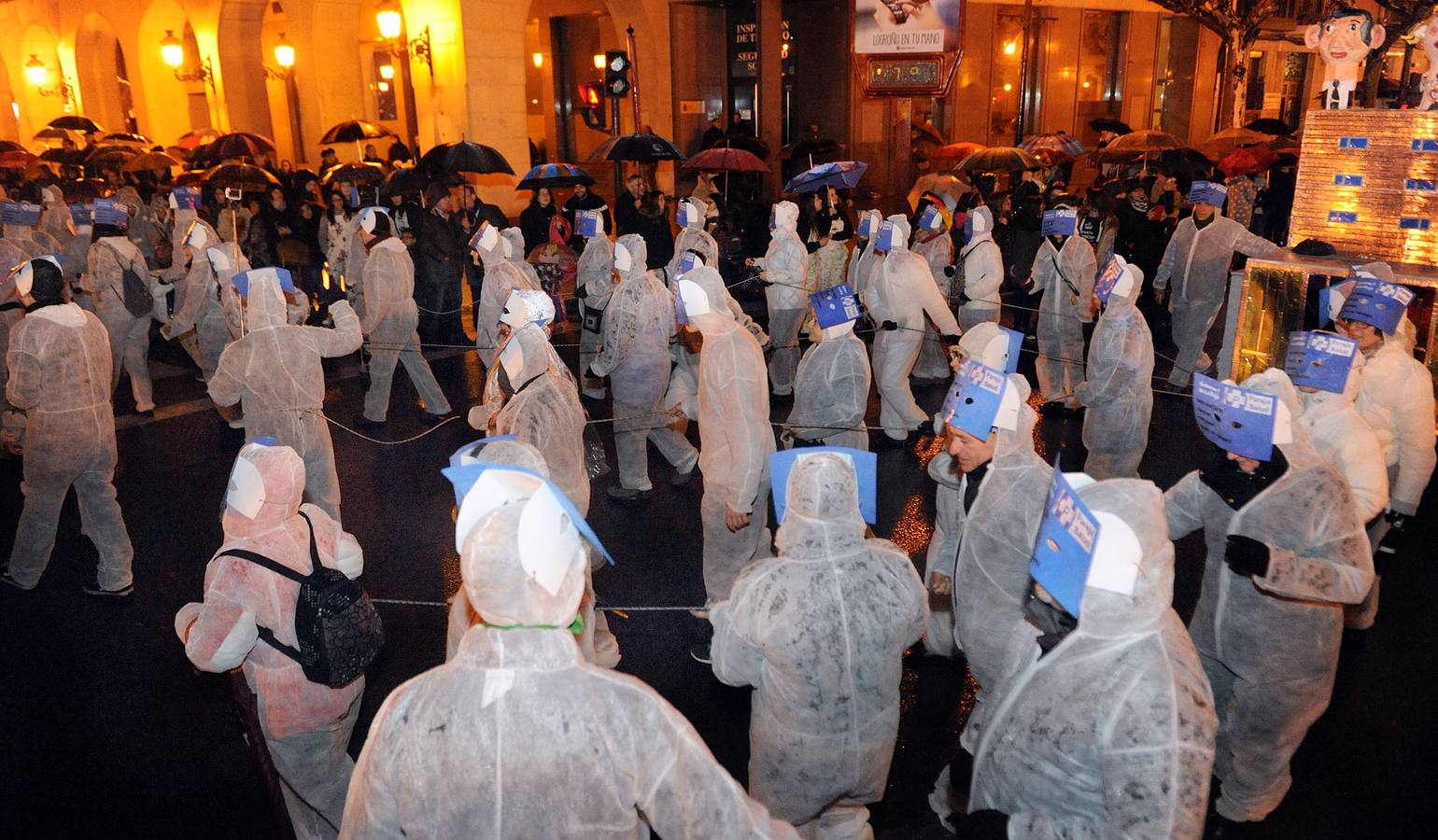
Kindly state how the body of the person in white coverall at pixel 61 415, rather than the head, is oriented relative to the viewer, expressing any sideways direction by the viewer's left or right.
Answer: facing away from the viewer and to the left of the viewer

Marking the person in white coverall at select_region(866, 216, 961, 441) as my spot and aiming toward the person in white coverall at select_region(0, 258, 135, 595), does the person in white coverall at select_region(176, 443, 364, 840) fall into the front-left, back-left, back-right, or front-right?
front-left

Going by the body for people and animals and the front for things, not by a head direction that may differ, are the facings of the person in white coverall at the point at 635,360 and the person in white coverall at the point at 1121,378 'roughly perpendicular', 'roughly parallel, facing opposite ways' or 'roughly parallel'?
roughly parallel

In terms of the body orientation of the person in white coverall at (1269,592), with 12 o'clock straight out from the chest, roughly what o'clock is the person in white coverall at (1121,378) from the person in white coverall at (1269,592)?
the person in white coverall at (1121,378) is roughly at 4 o'clock from the person in white coverall at (1269,592).

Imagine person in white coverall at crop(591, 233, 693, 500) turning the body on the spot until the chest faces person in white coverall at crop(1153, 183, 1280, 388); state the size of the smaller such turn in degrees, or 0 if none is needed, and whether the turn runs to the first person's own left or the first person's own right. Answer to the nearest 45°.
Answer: approximately 90° to the first person's own right

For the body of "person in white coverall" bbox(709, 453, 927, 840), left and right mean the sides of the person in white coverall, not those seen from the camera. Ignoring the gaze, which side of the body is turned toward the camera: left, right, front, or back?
back

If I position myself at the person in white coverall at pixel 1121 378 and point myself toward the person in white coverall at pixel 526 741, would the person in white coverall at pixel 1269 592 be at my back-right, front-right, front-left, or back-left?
front-left

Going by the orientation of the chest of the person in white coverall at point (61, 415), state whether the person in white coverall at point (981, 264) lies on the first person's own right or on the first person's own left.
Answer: on the first person's own right

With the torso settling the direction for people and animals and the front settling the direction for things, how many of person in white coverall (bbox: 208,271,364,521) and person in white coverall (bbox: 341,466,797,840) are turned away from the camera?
2

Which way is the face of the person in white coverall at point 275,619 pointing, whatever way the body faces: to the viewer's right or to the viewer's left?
to the viewer's left

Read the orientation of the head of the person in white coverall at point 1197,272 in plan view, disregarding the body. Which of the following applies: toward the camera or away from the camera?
toward the camera

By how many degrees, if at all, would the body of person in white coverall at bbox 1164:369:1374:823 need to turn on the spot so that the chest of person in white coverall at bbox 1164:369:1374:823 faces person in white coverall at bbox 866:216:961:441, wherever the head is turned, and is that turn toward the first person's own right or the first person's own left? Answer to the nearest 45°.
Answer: approximately 90° to the first person's own right

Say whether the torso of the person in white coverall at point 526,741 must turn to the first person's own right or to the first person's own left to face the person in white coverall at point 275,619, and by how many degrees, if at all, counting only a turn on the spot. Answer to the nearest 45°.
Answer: approximately 45° to the first person's own left

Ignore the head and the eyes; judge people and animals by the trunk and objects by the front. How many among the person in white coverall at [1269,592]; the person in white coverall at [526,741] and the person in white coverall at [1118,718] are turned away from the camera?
1

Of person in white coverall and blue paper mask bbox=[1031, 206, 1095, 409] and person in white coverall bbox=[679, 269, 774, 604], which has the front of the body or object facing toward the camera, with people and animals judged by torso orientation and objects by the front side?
the person in white coverall and blue paper mask

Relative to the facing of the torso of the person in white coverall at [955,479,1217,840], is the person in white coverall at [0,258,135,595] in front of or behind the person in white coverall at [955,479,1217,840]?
in front

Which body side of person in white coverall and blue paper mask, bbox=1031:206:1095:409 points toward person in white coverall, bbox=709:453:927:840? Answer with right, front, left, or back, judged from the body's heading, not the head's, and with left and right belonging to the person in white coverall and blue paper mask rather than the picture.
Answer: front
